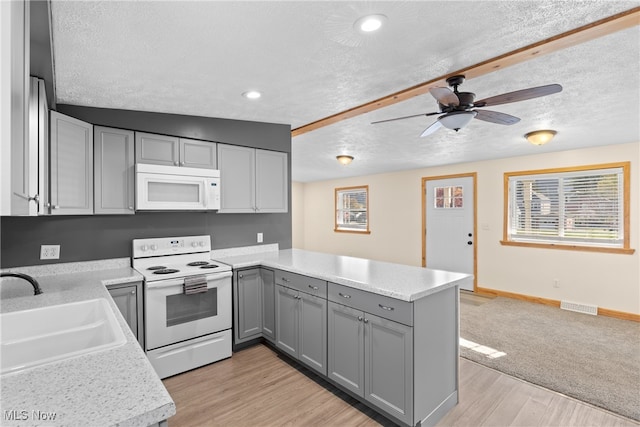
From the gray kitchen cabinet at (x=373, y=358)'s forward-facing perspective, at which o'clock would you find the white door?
The white door is roughly at 5 o'clock from the gray kitchen cabinet.

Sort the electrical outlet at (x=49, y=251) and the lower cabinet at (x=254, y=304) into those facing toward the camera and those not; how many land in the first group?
2

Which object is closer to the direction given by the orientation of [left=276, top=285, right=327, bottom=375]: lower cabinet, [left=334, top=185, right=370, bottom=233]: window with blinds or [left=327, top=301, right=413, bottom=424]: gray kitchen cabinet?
the gray kitchen cabinet

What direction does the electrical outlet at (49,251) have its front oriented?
toward the camera

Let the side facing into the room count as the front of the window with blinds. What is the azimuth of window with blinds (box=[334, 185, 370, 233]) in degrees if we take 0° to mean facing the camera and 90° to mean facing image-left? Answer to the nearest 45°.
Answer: approximately 45°

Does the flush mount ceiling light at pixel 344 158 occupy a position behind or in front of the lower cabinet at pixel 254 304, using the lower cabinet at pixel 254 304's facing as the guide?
behind

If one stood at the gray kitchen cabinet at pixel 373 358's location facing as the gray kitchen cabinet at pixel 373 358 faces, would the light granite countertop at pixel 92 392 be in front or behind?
in front

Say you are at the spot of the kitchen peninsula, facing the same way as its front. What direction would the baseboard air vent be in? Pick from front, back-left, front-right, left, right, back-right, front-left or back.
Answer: back

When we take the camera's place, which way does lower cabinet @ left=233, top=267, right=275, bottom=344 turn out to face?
facing the viewer

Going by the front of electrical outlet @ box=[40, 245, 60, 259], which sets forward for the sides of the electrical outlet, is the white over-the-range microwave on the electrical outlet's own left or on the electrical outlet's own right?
on the electrical outlet's own left

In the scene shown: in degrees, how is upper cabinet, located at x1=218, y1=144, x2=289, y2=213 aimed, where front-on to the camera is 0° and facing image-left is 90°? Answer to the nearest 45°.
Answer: approximately 315°
